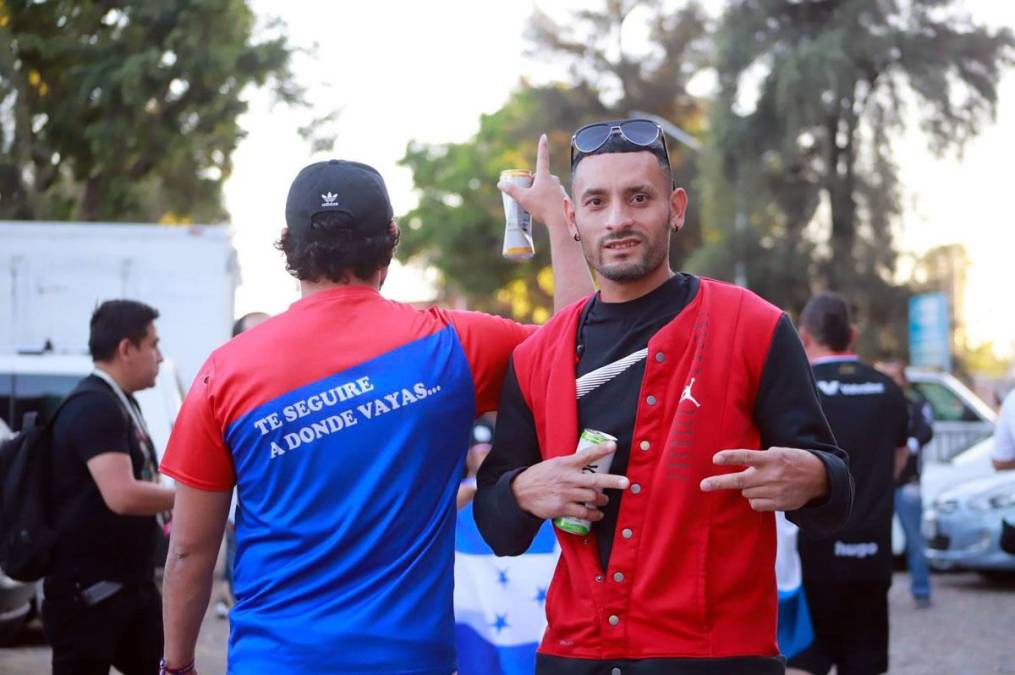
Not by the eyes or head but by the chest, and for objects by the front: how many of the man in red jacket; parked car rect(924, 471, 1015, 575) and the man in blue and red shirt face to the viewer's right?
0

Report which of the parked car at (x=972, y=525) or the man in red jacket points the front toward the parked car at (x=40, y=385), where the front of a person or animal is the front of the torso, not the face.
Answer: the parked car at (x=972, y=525)

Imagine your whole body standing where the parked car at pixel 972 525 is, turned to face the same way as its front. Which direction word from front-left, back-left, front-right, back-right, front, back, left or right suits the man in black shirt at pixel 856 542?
front-left

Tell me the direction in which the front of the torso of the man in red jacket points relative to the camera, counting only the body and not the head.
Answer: toward the camera

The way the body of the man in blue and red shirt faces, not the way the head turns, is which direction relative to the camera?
away from the camera

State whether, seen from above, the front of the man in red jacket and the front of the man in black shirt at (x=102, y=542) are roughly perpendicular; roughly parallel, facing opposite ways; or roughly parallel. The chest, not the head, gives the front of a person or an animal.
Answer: roughly perpendicular

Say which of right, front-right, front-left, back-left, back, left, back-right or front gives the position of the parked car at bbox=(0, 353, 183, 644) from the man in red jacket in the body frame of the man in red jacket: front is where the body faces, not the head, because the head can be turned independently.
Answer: back-right

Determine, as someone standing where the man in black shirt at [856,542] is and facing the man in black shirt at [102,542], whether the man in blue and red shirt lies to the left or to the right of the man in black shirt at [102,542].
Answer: left

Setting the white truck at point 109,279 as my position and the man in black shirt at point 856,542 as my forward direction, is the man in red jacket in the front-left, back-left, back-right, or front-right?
front-right

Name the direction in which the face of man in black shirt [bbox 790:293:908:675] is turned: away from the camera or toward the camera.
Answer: away from the camera

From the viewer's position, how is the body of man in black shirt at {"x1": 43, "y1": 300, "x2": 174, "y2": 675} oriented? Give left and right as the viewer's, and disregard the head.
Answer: facing to the right of the viewer

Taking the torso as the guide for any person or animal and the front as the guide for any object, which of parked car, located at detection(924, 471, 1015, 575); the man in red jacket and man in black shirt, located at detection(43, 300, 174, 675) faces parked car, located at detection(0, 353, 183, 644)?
parked car, located at detection(924, 471, 1015, 575)

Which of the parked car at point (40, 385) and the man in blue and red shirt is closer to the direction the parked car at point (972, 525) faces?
the parked car

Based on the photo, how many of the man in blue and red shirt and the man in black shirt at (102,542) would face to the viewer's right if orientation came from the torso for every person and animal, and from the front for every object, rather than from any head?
1

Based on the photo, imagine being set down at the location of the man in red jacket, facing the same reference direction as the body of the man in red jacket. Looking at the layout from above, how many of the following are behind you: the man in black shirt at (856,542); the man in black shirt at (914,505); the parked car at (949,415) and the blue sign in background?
4

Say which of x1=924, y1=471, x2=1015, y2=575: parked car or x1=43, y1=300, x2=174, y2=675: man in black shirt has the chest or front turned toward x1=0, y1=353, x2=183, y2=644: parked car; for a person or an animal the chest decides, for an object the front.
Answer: x1=924, y1=471, x2=1015, y2=575: parked car

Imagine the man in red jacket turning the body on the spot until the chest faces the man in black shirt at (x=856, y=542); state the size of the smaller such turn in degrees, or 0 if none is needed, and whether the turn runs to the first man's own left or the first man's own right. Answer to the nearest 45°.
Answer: approximately 180°

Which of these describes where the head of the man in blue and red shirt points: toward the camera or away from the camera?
away from the camera

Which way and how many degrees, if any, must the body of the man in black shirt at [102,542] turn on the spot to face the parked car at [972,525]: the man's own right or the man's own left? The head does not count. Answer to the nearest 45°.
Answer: approximately 45° to the man's own left

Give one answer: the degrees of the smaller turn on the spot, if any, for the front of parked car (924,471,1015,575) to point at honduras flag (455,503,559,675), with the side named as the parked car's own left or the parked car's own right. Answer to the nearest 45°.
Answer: approximately 45° to the parked car's own left

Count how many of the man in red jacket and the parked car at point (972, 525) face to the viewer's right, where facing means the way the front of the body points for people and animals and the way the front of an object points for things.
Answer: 0

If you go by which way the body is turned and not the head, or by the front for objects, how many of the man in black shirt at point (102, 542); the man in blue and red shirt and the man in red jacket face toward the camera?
1

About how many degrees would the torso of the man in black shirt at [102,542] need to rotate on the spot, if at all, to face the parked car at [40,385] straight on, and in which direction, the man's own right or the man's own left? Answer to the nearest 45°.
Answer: approximately 90° to the man's own left
